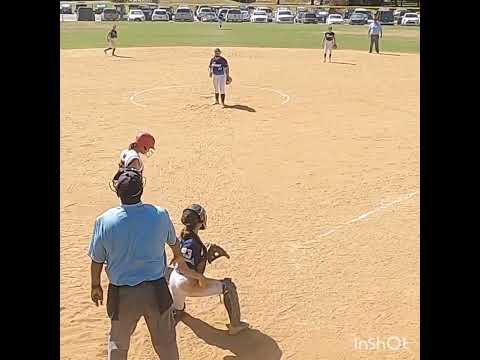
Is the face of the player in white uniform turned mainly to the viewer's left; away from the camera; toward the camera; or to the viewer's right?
to the viewer's right

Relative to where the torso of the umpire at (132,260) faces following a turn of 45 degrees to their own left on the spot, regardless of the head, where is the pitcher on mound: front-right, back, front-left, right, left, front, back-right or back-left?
front-right

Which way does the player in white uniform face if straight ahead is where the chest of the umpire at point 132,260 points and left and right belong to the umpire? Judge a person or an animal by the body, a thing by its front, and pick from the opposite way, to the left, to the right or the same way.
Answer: to the right

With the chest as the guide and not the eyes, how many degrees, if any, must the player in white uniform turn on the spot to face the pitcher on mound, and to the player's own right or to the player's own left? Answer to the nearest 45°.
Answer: approximately 90° to the player's own left

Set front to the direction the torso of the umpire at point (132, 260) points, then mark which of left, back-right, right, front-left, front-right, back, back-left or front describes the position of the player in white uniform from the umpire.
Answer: front

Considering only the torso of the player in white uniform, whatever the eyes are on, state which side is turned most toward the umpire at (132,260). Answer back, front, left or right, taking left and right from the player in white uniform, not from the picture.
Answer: right

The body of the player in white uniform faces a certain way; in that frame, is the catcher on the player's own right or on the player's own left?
on the player's own right

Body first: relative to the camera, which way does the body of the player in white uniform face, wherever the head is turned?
to the viewer's right

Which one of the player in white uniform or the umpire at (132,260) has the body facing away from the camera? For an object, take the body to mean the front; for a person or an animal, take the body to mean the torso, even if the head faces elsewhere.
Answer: the umpire

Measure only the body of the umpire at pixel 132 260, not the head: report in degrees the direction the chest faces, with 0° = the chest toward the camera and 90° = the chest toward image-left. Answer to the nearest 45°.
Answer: approximately 180°
